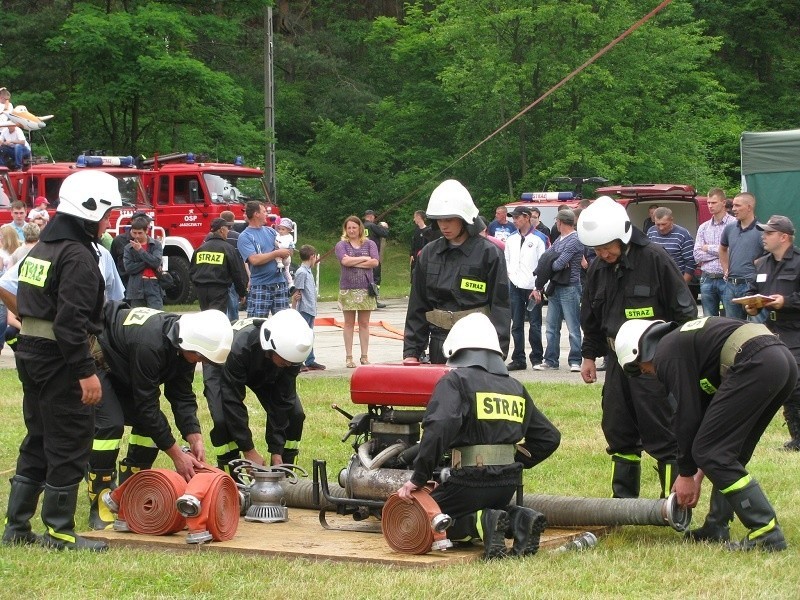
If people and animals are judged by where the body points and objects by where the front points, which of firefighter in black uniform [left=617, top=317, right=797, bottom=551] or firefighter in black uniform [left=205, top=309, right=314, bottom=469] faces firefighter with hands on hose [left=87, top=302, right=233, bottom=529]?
firefighter in black uniform [left=617, top=317, right=797, bottom=551]

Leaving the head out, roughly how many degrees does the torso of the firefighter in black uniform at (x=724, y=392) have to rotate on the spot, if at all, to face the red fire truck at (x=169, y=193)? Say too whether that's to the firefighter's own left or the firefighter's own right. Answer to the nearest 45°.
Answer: approximately 45° to the firefighter's own right

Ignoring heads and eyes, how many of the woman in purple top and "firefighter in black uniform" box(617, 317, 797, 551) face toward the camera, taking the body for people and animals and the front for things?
1

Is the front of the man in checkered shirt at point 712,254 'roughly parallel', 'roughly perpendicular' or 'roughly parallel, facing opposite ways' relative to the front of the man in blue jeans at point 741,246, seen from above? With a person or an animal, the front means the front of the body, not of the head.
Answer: roughly parallel

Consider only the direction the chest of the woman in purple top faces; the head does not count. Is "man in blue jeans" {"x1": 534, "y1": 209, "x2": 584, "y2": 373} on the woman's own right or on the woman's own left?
on the woman's own left

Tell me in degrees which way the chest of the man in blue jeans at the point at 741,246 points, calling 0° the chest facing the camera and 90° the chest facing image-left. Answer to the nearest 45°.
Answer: approximately 45°

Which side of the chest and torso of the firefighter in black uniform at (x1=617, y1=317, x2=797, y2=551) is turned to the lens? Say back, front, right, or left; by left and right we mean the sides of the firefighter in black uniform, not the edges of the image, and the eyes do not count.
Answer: left

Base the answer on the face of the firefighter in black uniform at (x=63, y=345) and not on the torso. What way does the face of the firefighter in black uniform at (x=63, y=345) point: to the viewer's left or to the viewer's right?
to the viewer's right

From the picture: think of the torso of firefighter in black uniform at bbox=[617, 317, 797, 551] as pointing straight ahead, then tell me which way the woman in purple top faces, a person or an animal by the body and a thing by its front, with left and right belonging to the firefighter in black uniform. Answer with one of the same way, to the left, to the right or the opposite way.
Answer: to the left

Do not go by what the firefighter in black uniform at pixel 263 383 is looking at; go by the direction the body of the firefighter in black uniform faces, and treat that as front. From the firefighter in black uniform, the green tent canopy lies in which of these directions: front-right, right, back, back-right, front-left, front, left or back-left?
left

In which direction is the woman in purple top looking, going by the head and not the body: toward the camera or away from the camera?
toward the camera

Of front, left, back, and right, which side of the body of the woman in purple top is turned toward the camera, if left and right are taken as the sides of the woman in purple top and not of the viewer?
front

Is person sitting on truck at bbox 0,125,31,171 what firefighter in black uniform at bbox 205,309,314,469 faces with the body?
no

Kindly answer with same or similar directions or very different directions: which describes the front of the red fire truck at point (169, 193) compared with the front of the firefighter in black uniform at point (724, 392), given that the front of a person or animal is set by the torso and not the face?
very different directions

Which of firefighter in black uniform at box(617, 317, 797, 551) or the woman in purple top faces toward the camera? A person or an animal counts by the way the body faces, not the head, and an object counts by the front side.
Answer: the woman in purple top

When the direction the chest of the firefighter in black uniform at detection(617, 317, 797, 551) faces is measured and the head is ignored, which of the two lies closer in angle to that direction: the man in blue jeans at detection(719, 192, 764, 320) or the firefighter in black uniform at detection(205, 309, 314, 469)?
the firefighter in black uniform

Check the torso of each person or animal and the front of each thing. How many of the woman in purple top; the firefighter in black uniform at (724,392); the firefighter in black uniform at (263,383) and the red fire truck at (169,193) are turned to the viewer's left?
1

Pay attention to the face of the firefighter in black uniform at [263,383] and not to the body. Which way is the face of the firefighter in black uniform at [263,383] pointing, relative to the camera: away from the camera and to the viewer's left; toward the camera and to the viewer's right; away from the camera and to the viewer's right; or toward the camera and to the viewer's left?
toward the camera and to the viewer's right

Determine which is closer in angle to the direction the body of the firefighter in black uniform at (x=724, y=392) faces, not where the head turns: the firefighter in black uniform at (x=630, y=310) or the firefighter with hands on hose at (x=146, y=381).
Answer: the firefighter with hands on hose

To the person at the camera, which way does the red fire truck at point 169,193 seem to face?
facing the viewer and to the right of the viewer

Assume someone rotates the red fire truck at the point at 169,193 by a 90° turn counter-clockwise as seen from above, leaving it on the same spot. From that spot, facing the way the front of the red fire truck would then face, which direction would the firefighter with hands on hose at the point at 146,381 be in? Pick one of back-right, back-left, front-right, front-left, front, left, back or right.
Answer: back-right
